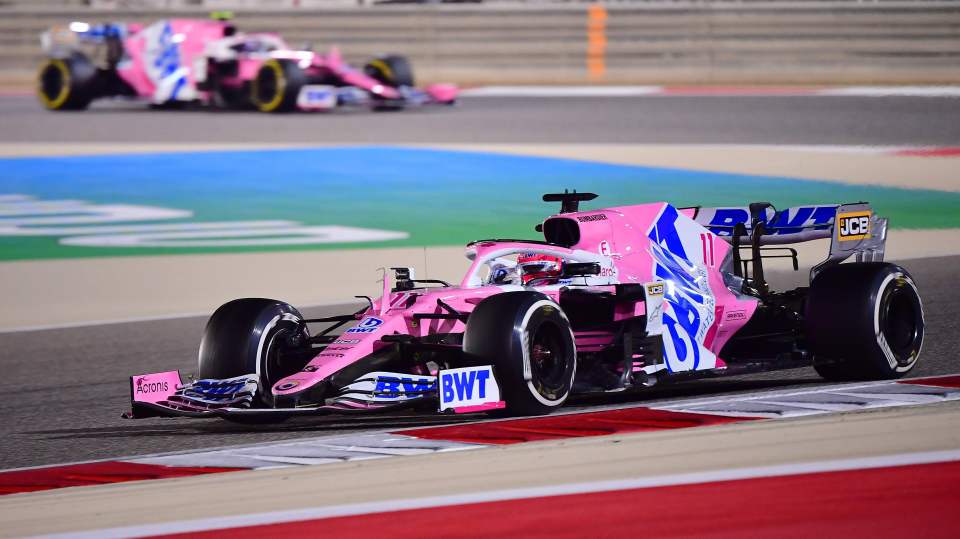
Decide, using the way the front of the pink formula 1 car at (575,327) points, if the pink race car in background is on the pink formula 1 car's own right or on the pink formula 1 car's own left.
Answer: on the pink formula 1 car's own right
